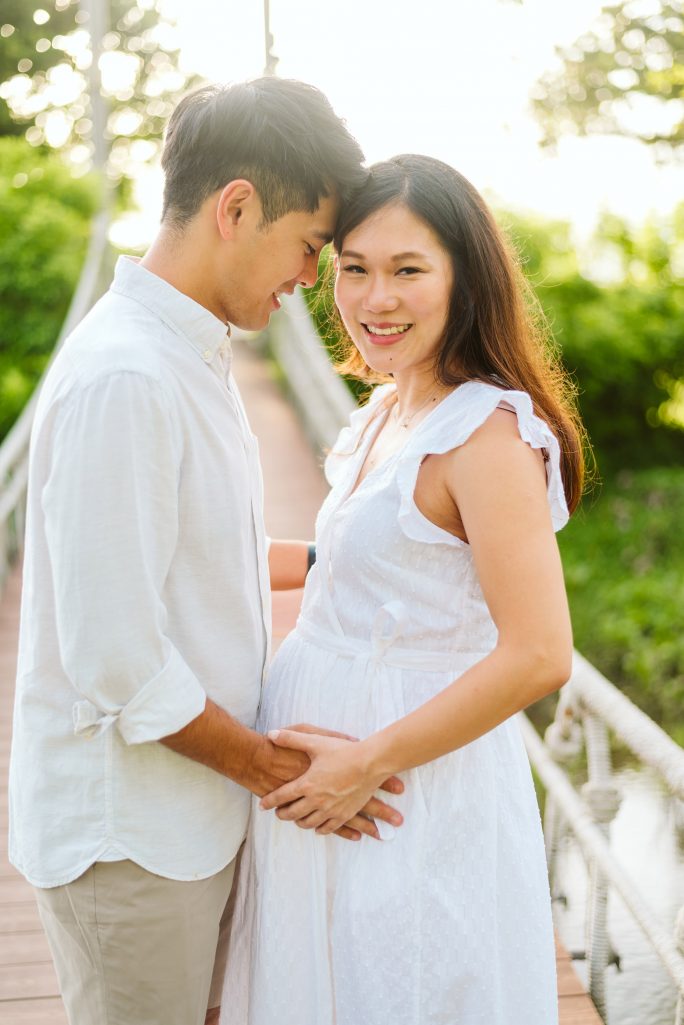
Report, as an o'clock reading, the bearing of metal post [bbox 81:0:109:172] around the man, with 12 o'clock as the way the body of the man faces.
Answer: The metal post is roughly at 9 o'clock from the man.

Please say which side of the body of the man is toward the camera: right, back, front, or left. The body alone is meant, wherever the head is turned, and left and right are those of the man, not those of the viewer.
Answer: right

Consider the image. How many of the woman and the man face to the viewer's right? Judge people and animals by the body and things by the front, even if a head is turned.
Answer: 1

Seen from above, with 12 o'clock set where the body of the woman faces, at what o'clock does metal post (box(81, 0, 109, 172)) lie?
The metal post is roughly at 4 o'clock from the woman.

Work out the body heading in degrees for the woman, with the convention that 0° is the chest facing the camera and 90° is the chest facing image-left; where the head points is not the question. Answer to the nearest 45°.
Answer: approximately 45°

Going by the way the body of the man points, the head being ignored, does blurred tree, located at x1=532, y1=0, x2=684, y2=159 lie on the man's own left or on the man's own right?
on the man's own left

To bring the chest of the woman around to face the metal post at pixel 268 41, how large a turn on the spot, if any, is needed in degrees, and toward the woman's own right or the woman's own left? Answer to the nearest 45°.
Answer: approximately 135° to the woman's own right

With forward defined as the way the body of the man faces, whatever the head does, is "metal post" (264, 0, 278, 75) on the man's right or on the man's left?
on the man's left
